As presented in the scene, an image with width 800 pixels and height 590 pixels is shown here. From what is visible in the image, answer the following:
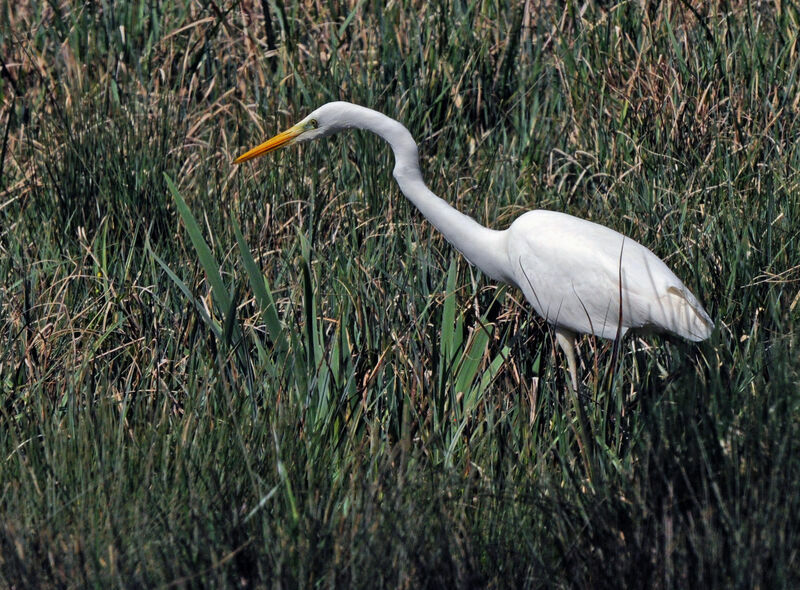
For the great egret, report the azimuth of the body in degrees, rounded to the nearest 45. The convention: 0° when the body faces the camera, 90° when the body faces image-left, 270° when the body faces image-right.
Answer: approximately 90°
